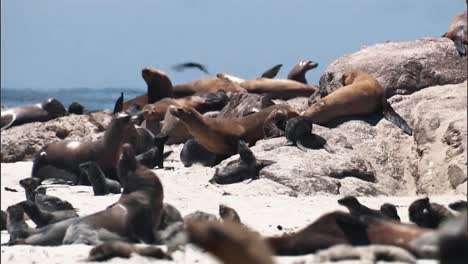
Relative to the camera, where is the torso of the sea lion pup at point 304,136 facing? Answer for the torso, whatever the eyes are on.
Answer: to the viewer's left

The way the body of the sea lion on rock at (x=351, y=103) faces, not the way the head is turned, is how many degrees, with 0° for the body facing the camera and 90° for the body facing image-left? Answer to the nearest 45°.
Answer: approximately 270°

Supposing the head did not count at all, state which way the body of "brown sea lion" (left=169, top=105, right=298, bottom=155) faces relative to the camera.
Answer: to the viewer's left

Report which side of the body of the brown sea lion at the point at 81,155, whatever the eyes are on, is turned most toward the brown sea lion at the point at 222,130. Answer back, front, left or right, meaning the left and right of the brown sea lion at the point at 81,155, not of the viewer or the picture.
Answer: front

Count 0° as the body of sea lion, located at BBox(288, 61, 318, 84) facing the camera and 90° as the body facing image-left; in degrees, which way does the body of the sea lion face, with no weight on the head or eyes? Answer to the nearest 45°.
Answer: approximately 270°

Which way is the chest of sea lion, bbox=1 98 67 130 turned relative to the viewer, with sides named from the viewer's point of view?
facing to the right of the viewer

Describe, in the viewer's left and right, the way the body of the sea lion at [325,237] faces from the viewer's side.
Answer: facing to the right of the viewer

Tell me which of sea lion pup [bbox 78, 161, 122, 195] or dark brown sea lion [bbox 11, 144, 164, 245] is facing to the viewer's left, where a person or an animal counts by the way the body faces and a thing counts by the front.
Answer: the sea lion pup
